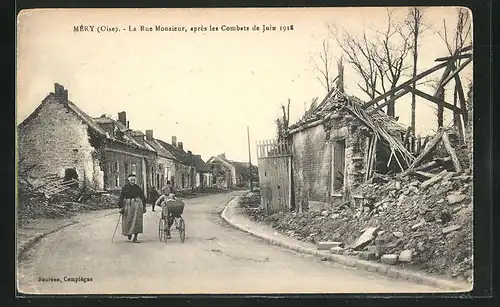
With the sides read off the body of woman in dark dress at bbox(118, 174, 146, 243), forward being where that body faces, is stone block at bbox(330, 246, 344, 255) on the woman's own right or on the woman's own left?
on the woman's own left

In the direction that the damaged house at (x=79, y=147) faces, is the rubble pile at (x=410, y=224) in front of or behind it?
in front

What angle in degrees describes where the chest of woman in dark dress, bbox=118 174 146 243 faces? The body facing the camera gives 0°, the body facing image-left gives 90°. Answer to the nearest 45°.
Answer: approximately 0°

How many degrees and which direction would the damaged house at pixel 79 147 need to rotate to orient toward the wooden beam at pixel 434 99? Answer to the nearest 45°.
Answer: approximately 45° to its right

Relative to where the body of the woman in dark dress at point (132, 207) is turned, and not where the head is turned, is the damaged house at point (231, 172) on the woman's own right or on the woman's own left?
on the woman's own left

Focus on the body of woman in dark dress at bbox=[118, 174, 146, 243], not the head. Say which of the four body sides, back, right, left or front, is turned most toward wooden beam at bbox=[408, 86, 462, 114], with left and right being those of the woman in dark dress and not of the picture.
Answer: left
